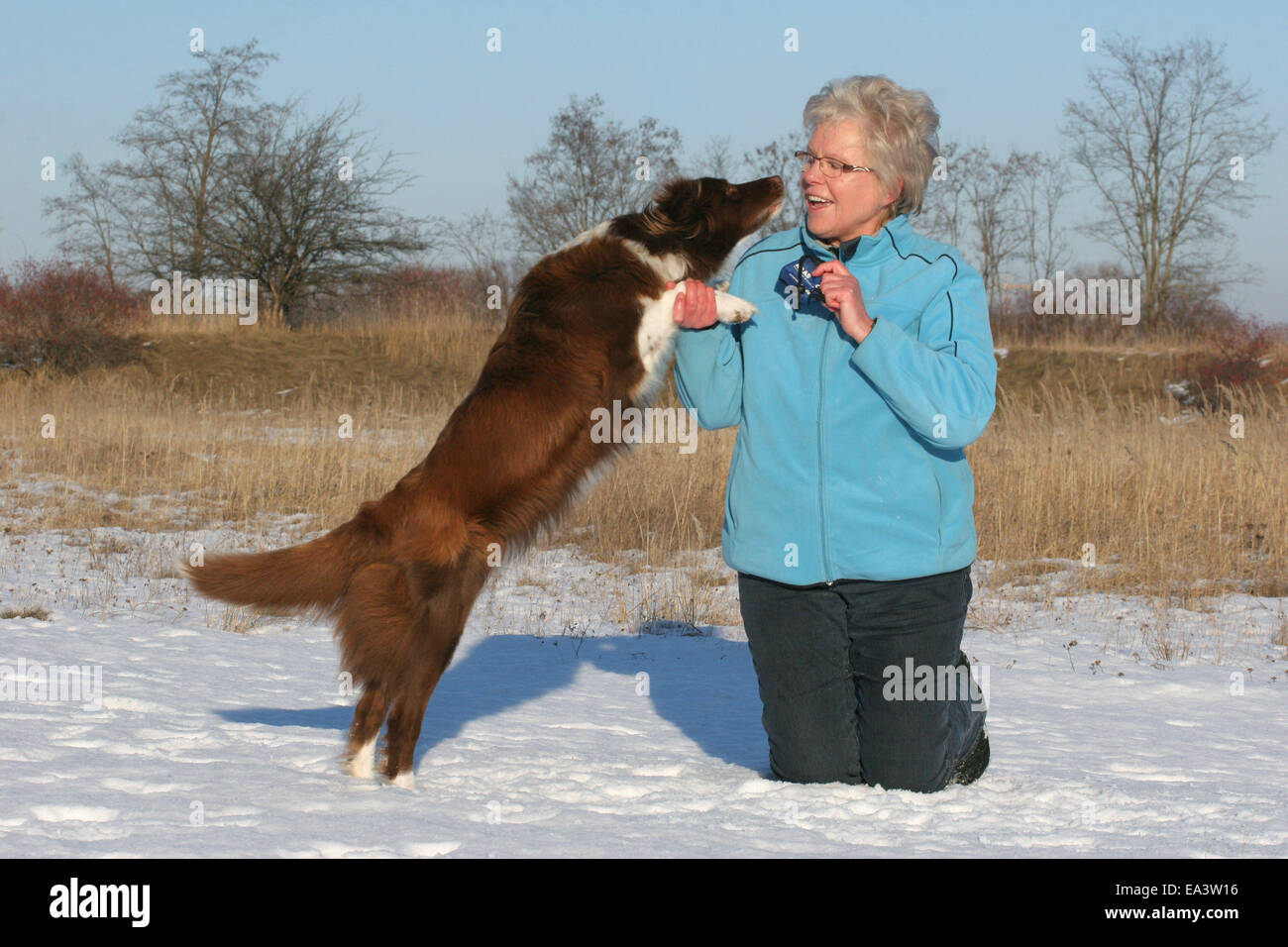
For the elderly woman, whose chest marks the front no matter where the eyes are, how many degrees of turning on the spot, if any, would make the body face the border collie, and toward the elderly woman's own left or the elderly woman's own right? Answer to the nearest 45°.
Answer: approximately 45° to the elderly woman's own right

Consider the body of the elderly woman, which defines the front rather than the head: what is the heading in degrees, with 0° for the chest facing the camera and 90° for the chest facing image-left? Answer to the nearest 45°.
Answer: approximately 45°

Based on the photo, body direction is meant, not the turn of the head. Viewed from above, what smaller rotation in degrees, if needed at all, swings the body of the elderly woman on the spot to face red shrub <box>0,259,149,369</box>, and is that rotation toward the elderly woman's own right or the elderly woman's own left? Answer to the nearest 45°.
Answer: approximately 90° to the elderly woman's own right

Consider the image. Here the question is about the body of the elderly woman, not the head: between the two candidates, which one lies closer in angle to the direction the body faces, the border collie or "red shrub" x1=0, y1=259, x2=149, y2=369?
the border collie
